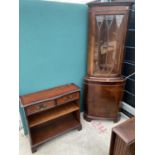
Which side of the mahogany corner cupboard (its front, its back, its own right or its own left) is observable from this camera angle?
front

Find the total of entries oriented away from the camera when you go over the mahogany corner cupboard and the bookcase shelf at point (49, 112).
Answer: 0

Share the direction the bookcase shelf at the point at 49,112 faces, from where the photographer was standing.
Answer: facing the viewer and to the right of the viewer
